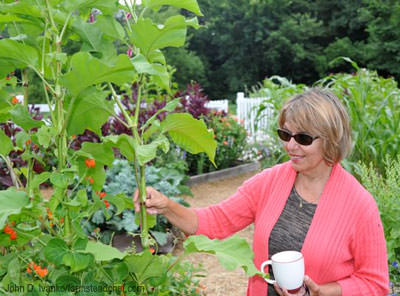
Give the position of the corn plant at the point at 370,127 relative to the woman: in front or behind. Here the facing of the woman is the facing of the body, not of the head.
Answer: behind

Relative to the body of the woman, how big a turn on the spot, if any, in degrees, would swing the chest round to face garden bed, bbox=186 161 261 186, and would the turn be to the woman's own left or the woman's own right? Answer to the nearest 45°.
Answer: approximately 135° to the woman's own right

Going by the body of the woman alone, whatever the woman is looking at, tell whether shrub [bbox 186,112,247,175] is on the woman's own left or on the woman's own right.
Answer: on the woman's own right

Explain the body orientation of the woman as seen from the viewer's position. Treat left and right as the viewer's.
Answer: facing the viewer and to the left of the viewer
